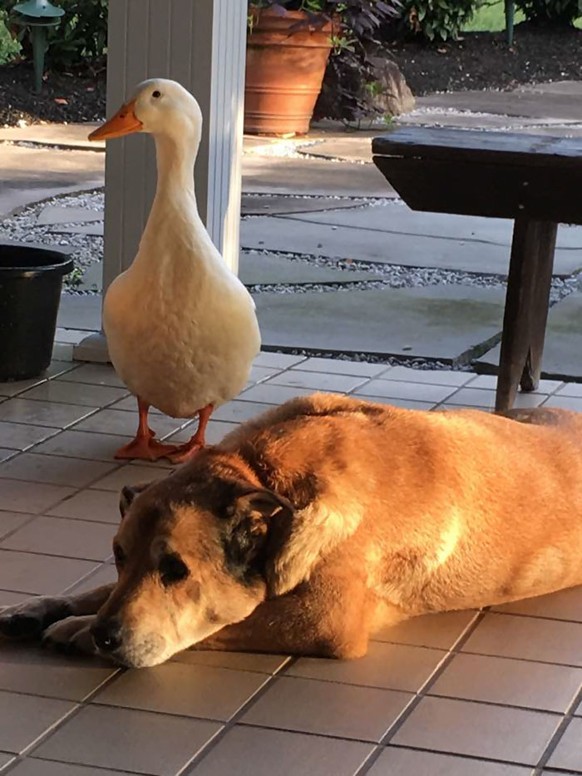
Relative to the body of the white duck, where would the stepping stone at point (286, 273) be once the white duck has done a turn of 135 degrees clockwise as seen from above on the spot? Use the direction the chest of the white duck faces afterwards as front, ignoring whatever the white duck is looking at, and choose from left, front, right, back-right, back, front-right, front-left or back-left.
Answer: front

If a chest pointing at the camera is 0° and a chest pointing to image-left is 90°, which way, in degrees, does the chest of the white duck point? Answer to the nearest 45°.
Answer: approximately 45°

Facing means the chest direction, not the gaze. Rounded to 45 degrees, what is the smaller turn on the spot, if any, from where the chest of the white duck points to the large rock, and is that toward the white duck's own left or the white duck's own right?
approximately 135° to the white duck's own right

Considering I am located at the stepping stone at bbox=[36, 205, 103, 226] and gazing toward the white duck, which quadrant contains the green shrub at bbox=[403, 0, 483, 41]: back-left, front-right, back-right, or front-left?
back-left

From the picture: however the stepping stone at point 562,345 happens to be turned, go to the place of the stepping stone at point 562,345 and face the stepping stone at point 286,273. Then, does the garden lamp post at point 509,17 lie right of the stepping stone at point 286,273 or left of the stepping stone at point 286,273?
right

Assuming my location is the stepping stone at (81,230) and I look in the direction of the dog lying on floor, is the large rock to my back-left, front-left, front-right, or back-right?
back-left

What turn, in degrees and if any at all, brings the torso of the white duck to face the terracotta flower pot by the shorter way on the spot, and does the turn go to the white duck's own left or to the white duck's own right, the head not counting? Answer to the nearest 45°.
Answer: approximately 135° to the white duck's own right

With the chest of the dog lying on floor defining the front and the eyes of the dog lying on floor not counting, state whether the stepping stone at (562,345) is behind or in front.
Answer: behind

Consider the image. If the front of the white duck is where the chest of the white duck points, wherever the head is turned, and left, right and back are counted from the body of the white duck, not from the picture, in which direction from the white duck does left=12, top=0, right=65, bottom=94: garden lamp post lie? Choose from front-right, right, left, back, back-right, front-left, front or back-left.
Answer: back-right
